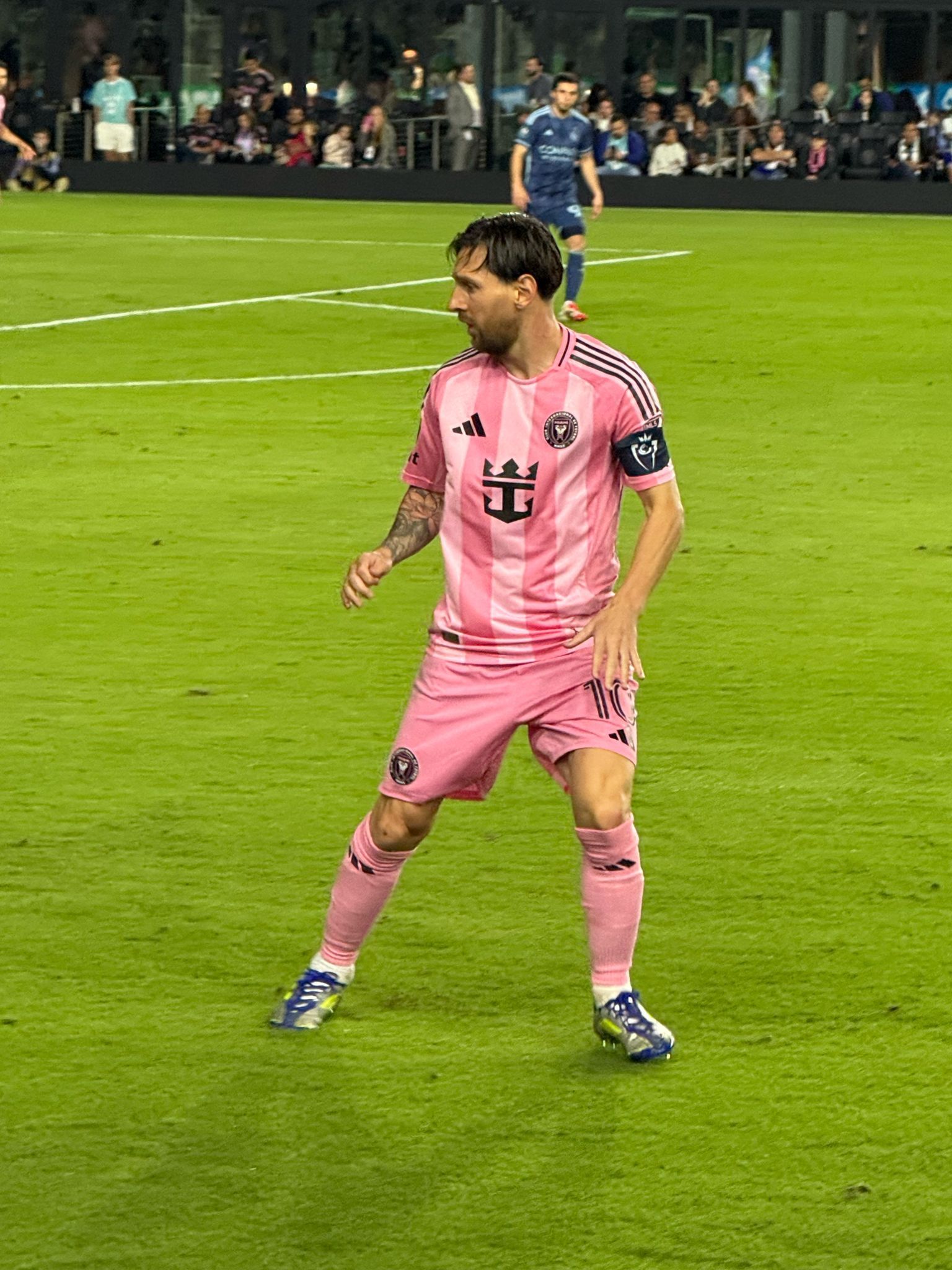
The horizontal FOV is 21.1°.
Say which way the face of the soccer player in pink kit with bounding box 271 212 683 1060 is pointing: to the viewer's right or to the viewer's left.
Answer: to the viewer's left

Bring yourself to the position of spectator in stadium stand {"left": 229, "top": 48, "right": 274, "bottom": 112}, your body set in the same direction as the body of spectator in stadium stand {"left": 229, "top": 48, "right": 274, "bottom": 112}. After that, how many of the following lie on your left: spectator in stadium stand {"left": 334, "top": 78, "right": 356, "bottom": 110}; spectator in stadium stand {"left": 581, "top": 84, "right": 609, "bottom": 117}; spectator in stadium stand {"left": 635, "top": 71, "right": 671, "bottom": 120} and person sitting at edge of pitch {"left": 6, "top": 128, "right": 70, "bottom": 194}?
3

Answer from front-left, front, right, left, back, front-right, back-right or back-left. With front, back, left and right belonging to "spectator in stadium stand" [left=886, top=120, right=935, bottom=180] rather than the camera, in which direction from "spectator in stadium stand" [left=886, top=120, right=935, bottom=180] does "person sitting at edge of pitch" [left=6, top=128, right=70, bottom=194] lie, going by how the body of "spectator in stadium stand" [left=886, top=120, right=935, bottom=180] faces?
right

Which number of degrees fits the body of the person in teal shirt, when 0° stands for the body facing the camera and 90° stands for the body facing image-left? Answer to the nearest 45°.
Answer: approximately 0°

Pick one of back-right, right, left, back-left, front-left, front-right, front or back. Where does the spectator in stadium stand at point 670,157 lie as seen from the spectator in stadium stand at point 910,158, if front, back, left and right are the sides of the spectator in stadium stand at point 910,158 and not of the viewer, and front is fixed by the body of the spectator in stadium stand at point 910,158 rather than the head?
right

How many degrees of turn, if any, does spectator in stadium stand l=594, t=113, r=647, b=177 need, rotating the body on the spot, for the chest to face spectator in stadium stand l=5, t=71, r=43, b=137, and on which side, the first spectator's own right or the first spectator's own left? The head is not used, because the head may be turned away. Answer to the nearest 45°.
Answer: approximately 90° to the first spectator's own right

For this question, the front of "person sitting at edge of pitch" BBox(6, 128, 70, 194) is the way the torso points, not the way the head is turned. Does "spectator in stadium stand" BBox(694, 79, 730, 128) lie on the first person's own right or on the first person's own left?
on the first person's own left

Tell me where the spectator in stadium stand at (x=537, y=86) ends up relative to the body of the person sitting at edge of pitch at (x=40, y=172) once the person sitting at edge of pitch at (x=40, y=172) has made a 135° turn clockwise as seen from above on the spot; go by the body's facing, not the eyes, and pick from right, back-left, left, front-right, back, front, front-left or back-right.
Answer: back-right

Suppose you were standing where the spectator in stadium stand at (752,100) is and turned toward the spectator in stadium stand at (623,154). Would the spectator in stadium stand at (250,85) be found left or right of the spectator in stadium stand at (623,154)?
right

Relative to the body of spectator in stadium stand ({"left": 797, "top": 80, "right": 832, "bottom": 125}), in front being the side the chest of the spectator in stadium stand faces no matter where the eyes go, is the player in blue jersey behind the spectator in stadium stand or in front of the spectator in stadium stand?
in front

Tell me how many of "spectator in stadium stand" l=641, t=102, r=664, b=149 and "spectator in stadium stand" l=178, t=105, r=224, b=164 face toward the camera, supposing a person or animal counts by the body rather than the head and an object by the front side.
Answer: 2
